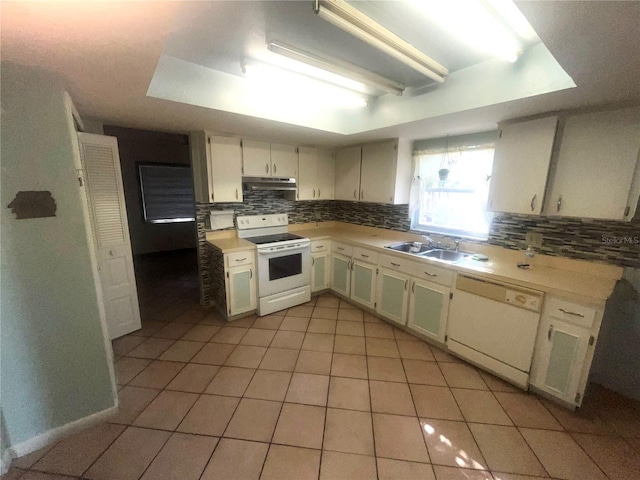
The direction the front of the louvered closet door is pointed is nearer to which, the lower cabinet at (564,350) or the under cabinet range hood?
the lower cabinet

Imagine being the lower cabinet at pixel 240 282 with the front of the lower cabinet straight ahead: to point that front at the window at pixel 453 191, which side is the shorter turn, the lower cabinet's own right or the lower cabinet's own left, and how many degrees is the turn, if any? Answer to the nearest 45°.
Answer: approximately 45° to the lower cabinet's own left

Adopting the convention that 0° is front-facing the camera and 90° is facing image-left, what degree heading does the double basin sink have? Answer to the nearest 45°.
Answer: approximately 45°

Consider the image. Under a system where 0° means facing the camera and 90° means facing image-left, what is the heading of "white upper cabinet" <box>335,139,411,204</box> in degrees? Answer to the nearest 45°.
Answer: approximately 45°

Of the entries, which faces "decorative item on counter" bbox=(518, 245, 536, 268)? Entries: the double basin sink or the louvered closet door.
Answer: the louvered closet door

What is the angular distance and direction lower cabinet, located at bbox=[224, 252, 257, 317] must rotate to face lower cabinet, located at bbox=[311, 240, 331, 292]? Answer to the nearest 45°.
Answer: approximately 45° to its left
